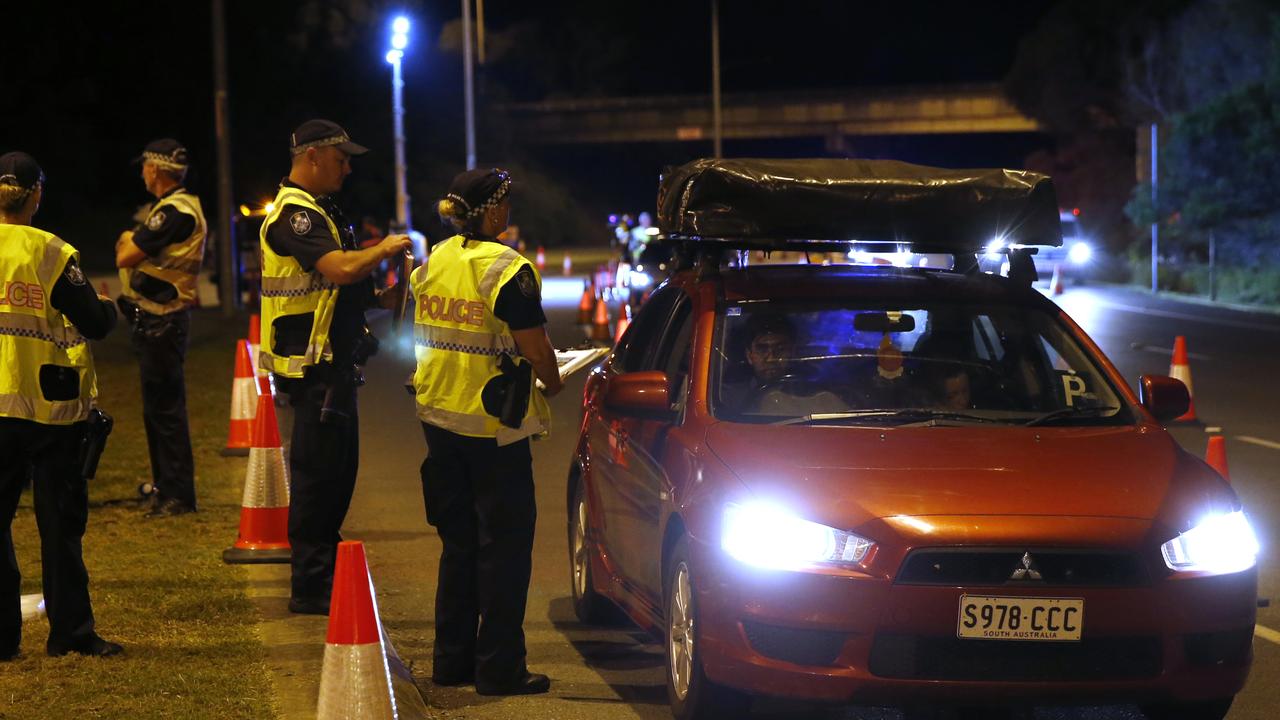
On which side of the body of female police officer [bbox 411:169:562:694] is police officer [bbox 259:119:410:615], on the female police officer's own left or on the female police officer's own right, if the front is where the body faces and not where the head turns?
on the female police officer's own left

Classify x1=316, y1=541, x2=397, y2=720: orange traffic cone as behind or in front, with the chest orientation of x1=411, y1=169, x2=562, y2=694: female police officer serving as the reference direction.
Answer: behind

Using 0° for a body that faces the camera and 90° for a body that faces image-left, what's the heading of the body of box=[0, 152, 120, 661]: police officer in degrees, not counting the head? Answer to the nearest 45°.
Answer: approximately 225°

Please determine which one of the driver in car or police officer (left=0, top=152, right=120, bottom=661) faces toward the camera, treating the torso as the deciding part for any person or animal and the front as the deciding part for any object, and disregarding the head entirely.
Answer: the driver in car

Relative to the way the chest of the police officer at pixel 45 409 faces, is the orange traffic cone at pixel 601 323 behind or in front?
in front

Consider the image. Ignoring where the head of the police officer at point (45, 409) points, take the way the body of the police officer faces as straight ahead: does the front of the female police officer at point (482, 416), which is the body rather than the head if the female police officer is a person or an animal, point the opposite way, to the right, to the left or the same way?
the same way

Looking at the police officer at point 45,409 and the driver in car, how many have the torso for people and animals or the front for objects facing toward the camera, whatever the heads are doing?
1

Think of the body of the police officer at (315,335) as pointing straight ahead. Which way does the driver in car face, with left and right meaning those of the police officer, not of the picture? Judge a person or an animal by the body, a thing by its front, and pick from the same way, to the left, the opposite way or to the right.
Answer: to the right

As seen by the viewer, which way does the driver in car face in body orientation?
toward the camera

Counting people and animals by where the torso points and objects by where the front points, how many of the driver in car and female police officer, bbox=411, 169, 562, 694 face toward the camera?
1

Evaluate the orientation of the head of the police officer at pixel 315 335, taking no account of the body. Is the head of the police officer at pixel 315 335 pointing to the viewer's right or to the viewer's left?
to the viewer's right

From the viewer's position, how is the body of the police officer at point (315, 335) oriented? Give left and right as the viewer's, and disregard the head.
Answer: facing to the right of the viewer
